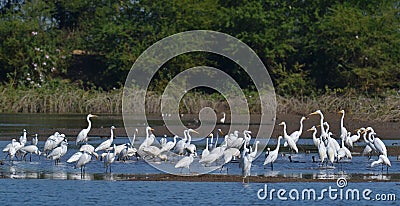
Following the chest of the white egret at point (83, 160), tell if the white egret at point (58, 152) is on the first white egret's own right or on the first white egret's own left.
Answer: on the first white egret's own left

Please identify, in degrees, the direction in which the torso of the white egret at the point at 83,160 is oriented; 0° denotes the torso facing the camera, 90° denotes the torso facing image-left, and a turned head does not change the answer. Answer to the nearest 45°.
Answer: approximately 270°

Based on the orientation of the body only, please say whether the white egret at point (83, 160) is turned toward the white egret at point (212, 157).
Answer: yes
